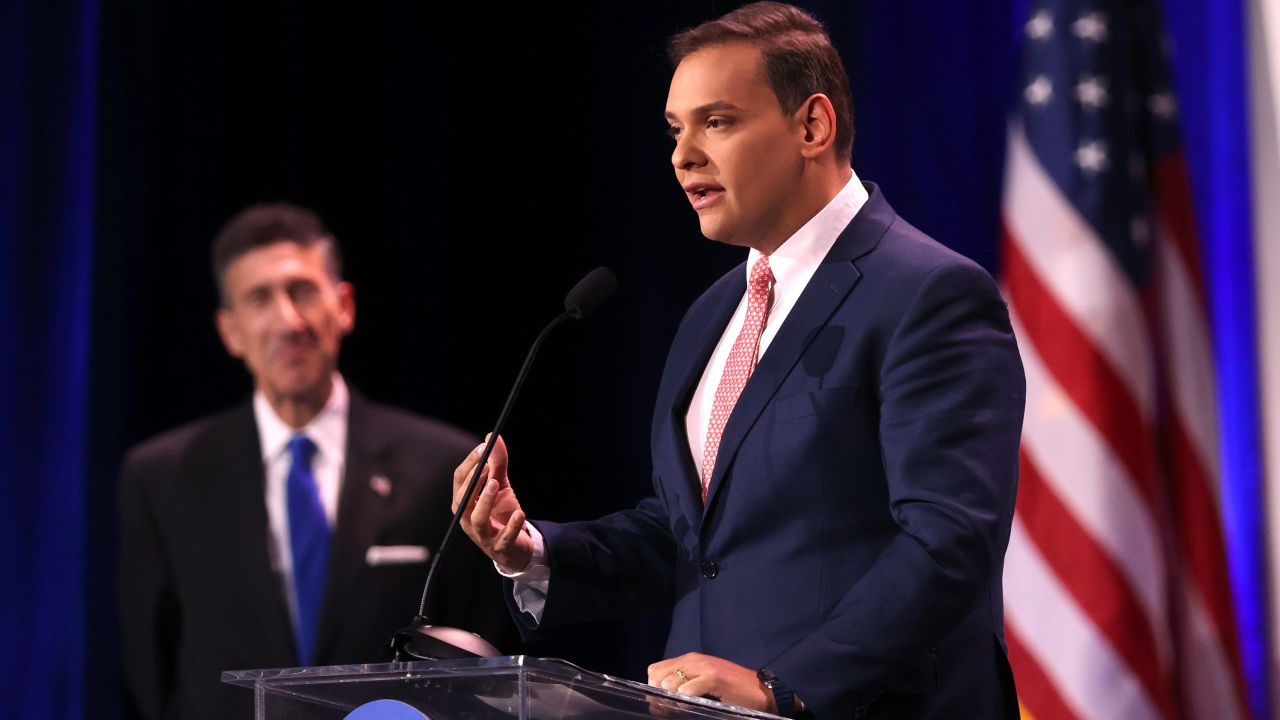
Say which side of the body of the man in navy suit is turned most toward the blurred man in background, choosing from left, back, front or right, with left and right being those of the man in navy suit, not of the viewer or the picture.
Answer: right

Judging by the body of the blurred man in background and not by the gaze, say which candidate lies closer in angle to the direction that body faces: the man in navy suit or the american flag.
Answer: the man in navy suit

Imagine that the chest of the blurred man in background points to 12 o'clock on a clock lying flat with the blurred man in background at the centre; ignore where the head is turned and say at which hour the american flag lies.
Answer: The american flag is roughly at 10 o'clock from the blurred man in background.

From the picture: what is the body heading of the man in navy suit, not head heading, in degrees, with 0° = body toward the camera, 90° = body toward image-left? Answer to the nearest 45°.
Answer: approximately 45°

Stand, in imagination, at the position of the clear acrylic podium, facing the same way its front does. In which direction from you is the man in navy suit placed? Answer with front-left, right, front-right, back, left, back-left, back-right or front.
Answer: back

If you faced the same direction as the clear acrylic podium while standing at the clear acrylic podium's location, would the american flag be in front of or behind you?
behind

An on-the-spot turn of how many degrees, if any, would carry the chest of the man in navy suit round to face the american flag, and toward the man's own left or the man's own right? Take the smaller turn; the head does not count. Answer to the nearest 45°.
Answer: approximately 180°
